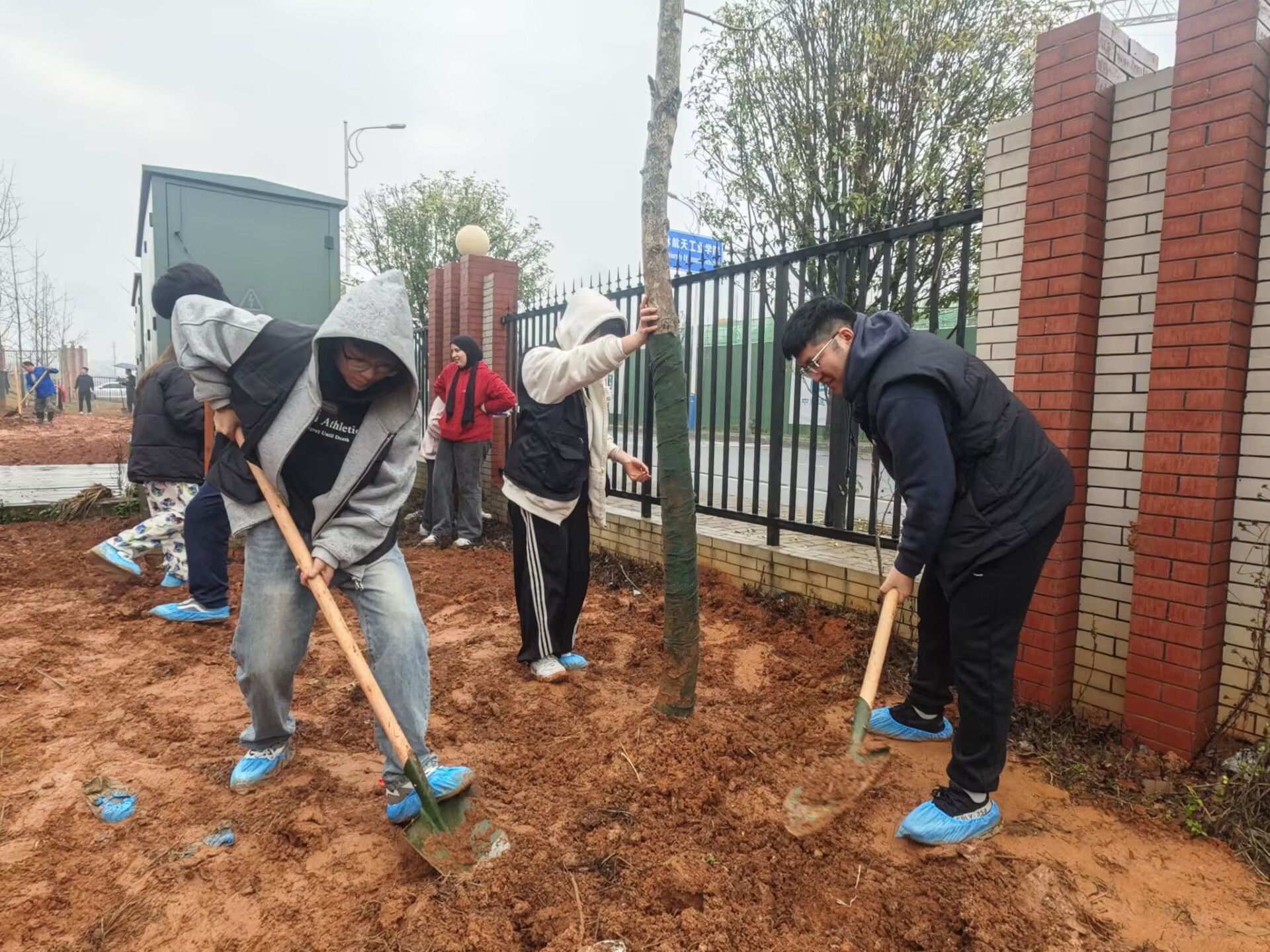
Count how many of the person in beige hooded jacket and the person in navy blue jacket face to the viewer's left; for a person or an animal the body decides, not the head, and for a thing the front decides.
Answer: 1

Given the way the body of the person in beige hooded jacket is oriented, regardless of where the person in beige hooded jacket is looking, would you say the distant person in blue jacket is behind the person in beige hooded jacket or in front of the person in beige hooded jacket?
behind

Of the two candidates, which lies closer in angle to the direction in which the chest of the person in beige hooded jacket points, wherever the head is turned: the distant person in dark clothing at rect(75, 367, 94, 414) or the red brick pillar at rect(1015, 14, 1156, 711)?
the red brick pillar

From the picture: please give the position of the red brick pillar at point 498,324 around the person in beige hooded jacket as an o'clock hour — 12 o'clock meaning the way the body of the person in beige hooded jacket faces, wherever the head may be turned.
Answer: The red brick pillar is roughly at 7 o'clock from the person in beige hooded jacket.

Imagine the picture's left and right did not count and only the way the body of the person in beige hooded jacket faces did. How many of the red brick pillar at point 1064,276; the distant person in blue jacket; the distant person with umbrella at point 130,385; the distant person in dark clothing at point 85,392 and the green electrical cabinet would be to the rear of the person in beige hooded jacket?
4

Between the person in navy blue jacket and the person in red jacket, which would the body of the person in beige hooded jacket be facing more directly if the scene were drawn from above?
the person in navy blue jacket

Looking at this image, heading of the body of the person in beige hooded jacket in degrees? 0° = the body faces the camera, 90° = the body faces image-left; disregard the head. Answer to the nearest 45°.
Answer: approximately 315°

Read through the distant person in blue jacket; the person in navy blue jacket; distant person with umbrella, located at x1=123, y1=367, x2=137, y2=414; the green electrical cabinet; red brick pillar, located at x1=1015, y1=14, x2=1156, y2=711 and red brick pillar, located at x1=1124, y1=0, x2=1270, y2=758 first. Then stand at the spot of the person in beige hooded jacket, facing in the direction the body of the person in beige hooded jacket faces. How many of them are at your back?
3

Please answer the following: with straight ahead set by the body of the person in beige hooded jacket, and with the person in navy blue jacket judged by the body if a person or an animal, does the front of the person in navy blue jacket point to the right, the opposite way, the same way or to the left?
the opposite way

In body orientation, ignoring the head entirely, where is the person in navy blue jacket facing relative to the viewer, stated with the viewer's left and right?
facing to the left of the viewer
